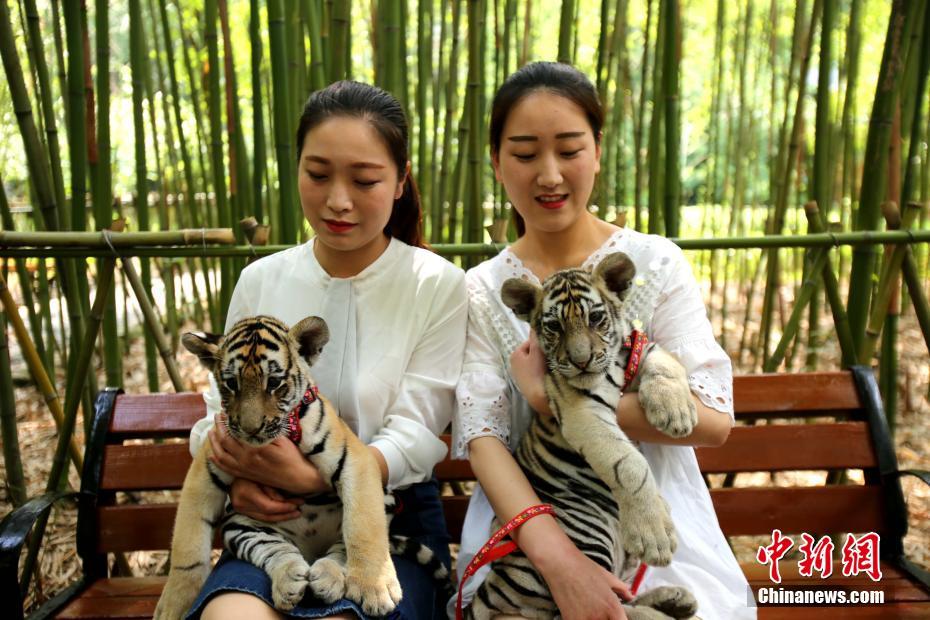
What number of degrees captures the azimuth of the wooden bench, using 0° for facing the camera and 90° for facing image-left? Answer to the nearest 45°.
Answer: approximately 0°

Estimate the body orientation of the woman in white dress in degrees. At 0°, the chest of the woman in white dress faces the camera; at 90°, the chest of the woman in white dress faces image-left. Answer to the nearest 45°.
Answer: approximately 0°

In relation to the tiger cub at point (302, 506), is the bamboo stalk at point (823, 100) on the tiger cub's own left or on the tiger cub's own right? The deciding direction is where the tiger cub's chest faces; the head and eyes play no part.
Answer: on the tiger cub's own left

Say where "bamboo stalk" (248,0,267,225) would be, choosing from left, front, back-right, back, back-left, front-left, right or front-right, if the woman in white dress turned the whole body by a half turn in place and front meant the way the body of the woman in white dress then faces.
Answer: front-left

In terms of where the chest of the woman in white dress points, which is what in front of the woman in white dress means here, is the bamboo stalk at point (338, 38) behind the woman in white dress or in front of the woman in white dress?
behind

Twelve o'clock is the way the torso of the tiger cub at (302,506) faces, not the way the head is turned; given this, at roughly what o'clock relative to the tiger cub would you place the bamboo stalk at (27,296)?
The bamboo stalk is roughly at 5 o'clock from the tiger cub.

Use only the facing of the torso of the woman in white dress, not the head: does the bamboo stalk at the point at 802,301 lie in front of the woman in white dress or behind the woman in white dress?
behind
